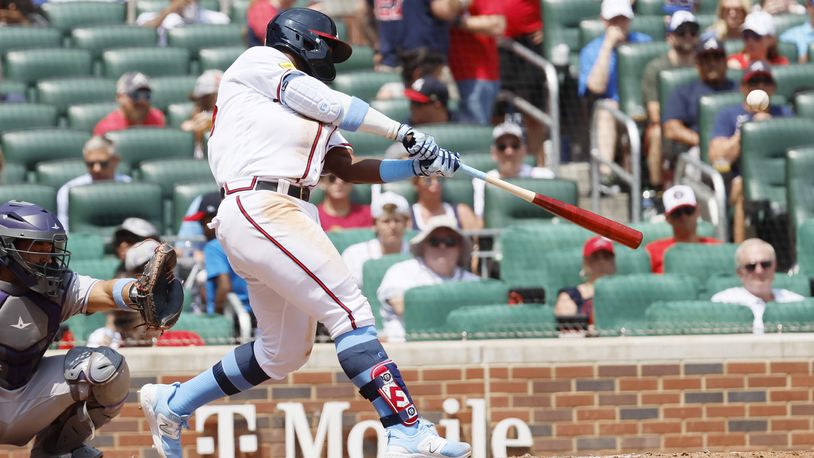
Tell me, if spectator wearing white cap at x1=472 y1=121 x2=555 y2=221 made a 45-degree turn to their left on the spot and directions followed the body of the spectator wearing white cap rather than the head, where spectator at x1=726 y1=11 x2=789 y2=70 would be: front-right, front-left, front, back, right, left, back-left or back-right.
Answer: left

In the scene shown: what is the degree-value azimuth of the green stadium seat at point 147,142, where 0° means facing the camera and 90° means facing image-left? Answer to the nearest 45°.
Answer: approximately 0°

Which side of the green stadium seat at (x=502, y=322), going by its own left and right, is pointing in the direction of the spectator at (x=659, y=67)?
back

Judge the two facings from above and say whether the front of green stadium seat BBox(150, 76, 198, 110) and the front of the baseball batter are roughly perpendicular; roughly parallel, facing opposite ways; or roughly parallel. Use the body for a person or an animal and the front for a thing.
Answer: roughly perpendicular

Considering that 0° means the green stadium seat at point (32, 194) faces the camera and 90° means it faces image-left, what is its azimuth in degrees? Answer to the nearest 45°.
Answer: approximately 0°

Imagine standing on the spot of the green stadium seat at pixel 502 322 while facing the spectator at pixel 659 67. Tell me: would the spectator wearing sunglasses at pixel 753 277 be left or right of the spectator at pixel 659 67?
right

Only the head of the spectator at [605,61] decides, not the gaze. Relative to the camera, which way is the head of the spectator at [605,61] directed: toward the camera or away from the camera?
toward the camera

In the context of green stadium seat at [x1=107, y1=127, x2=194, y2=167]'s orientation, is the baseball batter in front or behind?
in front

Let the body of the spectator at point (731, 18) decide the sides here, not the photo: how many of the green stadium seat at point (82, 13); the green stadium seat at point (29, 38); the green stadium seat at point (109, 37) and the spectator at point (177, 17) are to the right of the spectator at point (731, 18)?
4

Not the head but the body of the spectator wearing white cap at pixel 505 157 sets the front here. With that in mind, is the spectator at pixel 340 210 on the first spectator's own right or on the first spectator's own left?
on the first spectator's own right

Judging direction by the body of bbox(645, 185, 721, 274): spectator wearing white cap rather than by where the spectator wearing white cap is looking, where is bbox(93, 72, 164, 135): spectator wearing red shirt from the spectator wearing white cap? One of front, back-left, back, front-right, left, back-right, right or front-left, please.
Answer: right

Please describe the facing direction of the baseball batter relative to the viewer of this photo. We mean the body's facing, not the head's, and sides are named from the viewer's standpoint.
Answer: facing to the right of the viewer

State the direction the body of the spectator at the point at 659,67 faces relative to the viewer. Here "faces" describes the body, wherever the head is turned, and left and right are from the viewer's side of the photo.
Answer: facing the viewer

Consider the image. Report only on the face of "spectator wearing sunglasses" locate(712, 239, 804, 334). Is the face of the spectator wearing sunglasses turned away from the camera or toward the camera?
toward the camera

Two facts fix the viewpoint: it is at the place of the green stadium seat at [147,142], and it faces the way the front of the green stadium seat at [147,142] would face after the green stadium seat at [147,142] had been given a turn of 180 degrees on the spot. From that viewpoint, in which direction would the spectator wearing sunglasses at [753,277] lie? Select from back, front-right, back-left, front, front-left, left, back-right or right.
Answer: back-right

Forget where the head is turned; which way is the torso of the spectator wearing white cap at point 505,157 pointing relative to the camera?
toward the camera

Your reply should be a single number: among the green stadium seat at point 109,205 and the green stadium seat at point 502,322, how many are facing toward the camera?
2

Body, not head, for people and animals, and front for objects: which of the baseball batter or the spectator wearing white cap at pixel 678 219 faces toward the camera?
the spectator wearing white cap

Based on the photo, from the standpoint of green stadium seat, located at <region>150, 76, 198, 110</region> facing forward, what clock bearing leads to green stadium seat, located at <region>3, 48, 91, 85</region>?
green stadium seat, located at <region>3, 48, 91, 85</region> is roughly at 4 o'clock from green stadium seat, located at <region>150, 76, 198, 110</region>.
